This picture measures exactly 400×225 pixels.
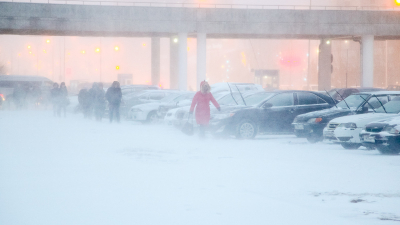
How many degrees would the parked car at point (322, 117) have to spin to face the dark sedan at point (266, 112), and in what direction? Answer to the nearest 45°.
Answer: approximately 45° to its right

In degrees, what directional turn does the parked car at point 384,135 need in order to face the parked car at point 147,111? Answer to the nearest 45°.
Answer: approximately 90° to its right

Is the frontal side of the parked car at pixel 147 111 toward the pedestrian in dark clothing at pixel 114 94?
yes

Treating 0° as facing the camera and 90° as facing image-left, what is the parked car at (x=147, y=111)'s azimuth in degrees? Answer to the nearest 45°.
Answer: approximately 45°

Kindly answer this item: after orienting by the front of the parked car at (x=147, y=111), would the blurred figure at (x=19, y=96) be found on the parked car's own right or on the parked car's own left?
on the parked car's own right

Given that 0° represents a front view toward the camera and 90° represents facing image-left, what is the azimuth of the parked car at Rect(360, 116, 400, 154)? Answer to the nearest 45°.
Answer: approximately 45°

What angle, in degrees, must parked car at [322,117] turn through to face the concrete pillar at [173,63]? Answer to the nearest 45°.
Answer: approximately 90° to its right

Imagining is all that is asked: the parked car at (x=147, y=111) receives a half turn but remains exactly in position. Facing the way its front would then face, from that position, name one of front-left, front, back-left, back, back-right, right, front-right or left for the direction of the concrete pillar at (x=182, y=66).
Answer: front-left

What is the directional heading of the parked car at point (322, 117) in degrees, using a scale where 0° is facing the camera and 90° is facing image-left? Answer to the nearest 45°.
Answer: approximately 45°

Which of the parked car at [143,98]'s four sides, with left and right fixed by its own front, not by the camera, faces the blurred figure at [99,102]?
front

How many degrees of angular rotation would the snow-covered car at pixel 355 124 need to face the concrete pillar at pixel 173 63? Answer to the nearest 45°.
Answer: approximately 90° to its right

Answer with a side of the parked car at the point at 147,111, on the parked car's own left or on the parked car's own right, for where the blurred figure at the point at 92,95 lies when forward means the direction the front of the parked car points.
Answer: on the parked car's own right

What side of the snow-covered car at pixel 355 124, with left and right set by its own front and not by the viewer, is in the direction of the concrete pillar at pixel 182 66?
right

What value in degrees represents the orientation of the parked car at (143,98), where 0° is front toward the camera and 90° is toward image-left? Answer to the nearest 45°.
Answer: approximately 45°
